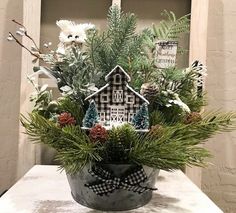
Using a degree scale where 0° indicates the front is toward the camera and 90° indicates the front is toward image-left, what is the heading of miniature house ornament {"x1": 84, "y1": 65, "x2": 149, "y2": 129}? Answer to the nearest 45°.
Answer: approximately 0°

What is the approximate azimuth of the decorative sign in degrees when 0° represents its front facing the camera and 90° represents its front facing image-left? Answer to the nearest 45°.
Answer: approximately 0°

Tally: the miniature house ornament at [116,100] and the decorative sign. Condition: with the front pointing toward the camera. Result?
2
